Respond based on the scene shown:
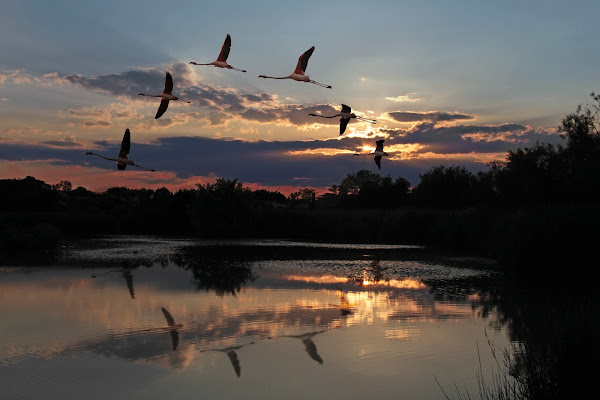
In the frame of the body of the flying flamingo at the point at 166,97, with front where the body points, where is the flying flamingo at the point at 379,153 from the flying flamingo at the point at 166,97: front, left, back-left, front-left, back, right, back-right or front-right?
back

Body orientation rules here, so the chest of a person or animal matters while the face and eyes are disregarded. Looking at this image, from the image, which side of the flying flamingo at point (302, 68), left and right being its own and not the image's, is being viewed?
left

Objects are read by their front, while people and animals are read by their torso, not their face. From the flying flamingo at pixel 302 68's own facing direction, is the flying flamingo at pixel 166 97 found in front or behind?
in front

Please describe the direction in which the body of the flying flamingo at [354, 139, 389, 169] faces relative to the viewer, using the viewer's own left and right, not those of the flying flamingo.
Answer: facing to the left of the viewer

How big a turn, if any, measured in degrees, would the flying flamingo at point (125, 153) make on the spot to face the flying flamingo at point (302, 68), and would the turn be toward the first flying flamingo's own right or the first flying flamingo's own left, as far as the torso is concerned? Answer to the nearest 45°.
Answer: approximately 135° to the first flying flamingo's own left

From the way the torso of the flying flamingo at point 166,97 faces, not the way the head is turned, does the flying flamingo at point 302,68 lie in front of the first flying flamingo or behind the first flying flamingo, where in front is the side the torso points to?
behind

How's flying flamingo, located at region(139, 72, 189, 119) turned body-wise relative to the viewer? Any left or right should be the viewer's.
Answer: facing to the left of the viewer

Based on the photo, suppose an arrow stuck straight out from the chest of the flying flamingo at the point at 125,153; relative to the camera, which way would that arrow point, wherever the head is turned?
to the viewer's left
